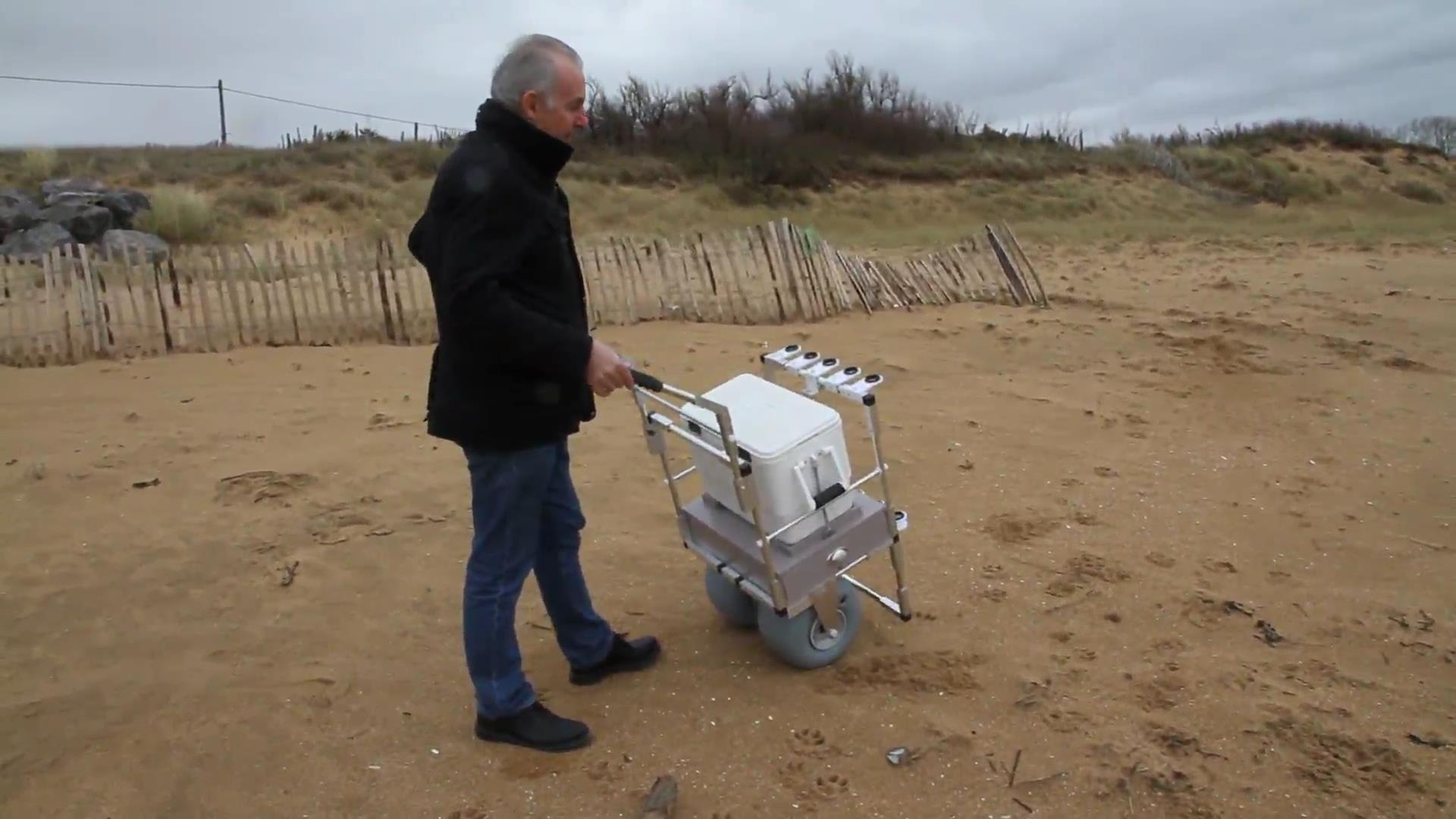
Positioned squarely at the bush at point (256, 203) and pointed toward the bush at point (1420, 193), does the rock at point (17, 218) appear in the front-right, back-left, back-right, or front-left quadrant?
back-right

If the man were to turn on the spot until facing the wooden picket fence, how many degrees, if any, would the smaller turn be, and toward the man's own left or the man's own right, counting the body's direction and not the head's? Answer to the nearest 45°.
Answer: approximately 90° to the man's own left

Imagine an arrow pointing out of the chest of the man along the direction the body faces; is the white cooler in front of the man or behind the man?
in front

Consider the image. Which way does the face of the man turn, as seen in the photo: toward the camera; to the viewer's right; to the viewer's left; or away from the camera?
to the viewer's right

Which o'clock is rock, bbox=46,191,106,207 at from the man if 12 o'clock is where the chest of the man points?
The rock is roughly at 8 o'clock from the man.

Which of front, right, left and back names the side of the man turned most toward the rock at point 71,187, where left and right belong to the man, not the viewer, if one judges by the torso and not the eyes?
left

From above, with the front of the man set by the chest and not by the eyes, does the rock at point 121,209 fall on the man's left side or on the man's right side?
on the man's left side

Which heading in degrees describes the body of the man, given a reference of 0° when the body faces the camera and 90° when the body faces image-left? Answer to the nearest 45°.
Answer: approximately 270°

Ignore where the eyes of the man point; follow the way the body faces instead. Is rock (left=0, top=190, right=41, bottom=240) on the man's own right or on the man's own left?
on the man's own left

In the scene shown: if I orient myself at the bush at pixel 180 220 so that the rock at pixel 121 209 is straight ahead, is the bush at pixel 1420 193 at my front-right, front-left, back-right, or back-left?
back-right
